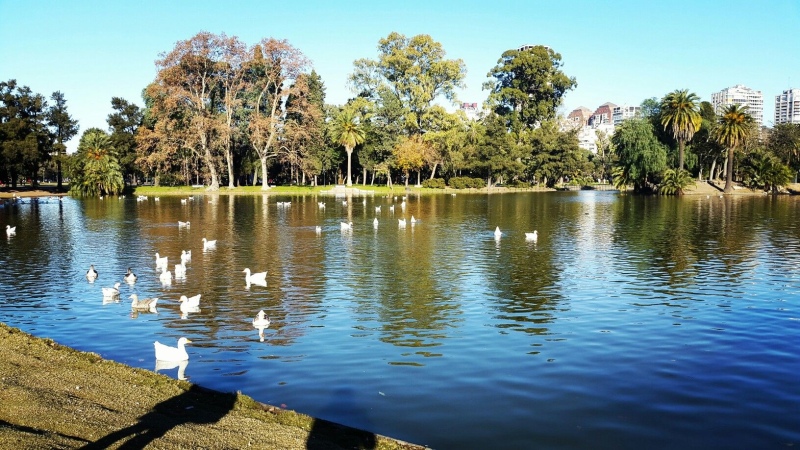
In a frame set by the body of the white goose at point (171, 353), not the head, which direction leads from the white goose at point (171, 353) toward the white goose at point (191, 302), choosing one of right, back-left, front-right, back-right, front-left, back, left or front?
left

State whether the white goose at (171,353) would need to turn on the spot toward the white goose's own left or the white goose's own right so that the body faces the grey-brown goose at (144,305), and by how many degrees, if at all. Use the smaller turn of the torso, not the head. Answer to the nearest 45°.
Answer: approximately 90° to the white goose's own left

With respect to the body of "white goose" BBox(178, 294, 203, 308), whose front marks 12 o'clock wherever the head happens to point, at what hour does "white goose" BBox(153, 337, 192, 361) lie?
"white goose" BBox(153, 337, 192, 361) is roughly at 9 o'clock from "white goose" BBox(178, 294, 203, 308).

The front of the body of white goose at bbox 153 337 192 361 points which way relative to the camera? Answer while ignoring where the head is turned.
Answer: to the viewer's right

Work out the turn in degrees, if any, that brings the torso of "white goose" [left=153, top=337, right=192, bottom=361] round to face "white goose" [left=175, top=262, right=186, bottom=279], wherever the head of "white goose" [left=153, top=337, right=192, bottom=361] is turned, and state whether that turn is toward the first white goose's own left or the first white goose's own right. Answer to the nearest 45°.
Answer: approximately 90° to the first white goose's own left

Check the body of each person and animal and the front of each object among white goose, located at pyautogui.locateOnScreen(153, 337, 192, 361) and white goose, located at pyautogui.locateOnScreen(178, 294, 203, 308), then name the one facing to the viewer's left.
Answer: white goose, located at pyautogui.locateOnScreen(178, 294, 203, 308)

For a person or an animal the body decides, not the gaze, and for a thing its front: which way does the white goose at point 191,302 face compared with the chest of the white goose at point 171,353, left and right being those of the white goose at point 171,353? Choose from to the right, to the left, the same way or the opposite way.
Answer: the opposite way

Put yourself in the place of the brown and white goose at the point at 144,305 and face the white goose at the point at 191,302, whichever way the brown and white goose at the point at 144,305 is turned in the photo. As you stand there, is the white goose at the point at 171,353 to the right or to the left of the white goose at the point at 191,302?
right

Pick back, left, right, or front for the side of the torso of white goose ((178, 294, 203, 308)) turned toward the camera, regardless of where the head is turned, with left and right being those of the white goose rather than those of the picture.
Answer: left

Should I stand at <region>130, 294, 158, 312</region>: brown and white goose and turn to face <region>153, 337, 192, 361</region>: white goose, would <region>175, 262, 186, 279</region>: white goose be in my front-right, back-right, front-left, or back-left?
back-left
